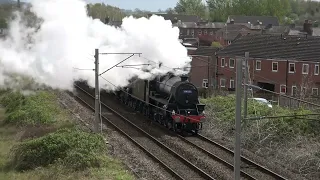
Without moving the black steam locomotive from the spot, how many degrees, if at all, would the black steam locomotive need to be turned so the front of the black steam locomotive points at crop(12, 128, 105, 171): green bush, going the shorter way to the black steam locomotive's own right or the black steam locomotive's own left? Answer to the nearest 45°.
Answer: approximately 90° to the black steam locomotive's own right

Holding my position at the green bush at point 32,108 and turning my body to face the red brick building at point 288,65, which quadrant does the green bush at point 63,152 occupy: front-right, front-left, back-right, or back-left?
back-right

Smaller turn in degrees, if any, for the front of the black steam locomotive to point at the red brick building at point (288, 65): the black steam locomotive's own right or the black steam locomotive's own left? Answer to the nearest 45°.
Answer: approximately 90° to the black steam locomotive's own left

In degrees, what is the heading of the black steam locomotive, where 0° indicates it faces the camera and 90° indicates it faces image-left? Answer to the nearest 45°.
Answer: approximately 315°

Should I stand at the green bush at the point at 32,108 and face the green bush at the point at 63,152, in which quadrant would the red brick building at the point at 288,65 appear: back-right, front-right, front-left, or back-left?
back-left
